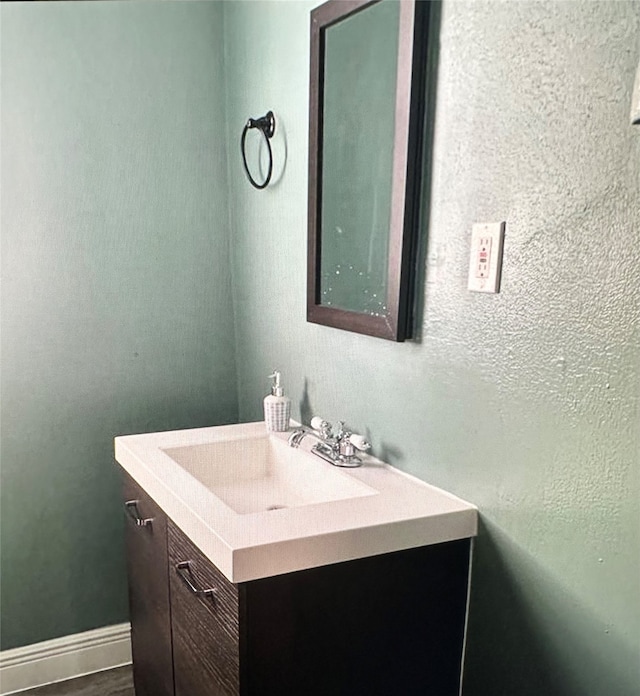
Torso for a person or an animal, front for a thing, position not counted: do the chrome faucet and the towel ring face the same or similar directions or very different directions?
same or similar directions

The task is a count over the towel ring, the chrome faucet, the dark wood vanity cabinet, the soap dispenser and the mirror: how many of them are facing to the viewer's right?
0

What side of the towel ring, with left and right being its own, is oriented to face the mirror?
left

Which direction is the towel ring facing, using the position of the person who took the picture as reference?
facing the viewer and to the left of the viewer

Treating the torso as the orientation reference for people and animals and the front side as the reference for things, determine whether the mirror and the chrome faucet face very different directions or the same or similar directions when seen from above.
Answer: same or similar directions

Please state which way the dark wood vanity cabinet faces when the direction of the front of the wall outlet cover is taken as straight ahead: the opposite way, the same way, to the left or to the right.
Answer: the same way

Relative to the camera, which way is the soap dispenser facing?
to the viewer's left

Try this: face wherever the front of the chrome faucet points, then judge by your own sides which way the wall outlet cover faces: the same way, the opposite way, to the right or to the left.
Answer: the same way

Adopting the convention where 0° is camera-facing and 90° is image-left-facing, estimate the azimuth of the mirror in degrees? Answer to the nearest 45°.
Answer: approximately 45°

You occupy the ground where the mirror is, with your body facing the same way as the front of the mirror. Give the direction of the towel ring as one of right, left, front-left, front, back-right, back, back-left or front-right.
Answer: right

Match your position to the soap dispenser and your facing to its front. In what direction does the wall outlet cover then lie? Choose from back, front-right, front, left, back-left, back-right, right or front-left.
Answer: back-left

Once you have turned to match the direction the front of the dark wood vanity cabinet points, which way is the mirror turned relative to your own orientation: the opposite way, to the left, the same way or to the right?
the same way
